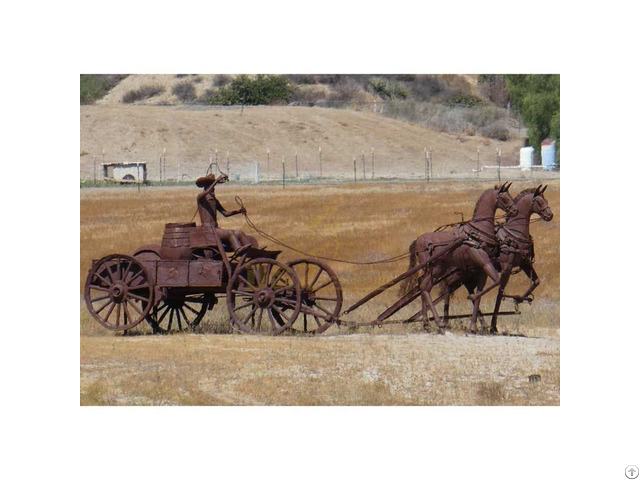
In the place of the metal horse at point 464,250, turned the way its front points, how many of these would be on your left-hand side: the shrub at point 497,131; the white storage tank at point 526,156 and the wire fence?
3

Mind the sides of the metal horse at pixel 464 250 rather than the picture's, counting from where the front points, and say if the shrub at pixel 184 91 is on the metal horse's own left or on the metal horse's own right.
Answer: on the metal horse's own left

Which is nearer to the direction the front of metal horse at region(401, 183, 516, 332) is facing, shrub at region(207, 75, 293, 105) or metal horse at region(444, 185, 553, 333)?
the metal horse

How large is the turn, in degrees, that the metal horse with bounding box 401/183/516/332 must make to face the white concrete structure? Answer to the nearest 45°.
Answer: approximately 135° to its left

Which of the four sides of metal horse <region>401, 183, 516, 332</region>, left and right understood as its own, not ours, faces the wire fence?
left

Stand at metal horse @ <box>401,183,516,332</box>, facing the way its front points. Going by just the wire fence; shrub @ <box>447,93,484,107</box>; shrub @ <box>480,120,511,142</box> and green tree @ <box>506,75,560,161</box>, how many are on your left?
4

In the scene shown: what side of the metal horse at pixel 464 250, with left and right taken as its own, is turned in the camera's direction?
right

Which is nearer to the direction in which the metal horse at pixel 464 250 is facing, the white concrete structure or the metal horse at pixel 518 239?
the metal horse

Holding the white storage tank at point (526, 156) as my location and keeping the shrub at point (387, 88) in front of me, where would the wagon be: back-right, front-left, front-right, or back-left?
back-left

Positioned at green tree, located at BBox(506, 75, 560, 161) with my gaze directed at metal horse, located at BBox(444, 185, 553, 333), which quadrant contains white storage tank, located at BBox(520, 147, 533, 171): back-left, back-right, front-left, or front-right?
front-right

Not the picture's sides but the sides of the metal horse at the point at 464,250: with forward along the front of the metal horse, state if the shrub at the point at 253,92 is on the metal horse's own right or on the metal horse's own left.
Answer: on the metal horse's own left

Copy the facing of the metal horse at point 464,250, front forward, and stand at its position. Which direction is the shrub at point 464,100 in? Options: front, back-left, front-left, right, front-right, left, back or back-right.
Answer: left

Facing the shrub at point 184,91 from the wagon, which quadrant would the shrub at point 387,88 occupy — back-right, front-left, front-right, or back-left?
front-right

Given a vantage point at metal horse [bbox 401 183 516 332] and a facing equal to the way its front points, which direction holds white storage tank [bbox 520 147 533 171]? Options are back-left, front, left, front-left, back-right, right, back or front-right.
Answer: left
